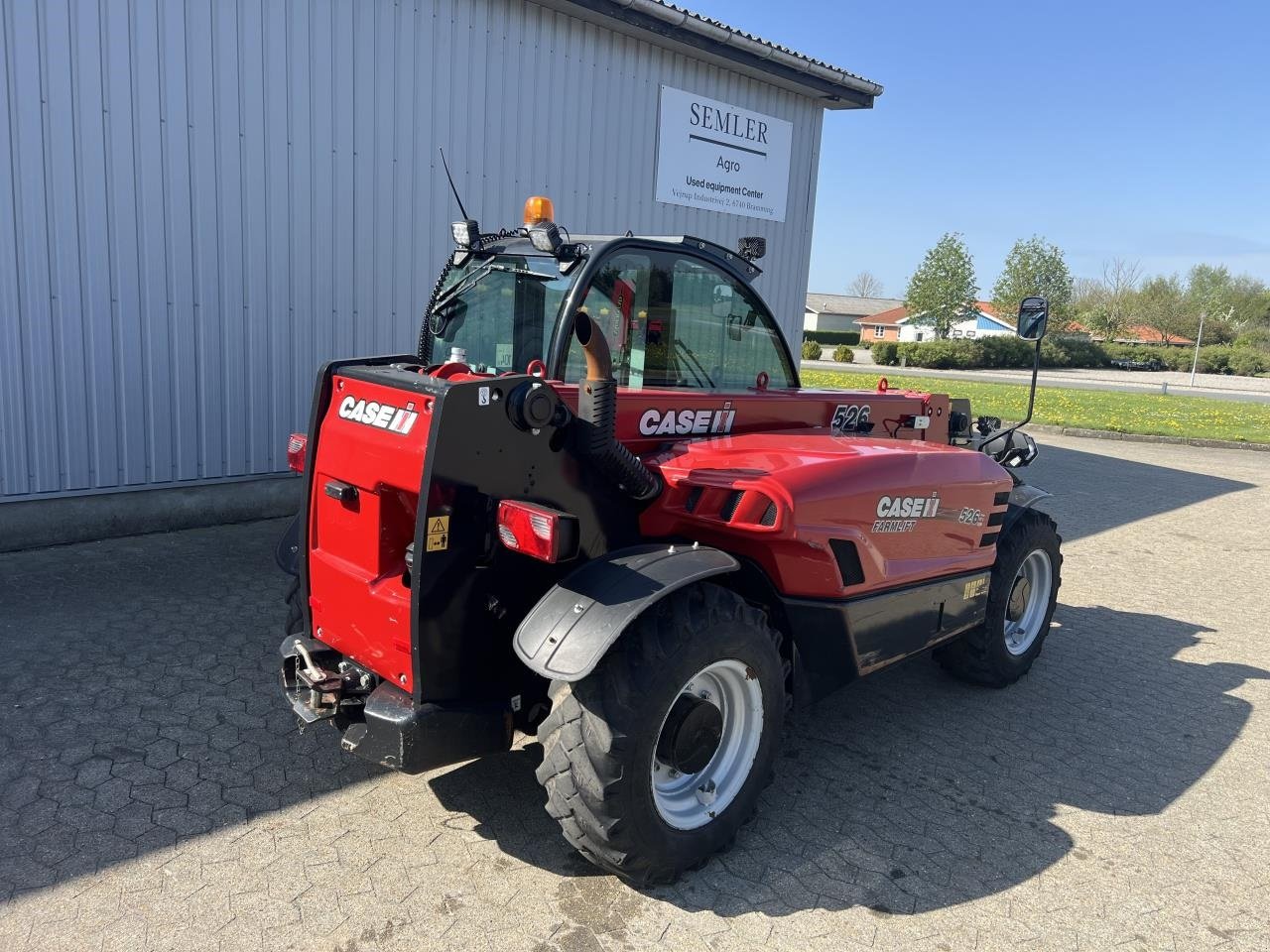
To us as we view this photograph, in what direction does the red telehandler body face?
facing away from the viewer and to the right of the viewer

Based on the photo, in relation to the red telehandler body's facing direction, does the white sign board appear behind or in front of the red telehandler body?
in front

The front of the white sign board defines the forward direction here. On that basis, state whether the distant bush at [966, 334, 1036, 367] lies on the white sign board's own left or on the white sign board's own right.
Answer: on the white sign board's own left

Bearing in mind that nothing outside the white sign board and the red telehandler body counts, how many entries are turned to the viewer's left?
0

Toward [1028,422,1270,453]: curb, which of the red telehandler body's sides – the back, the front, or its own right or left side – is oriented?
front

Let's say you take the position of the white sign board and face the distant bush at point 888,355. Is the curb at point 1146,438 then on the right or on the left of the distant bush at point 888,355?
right

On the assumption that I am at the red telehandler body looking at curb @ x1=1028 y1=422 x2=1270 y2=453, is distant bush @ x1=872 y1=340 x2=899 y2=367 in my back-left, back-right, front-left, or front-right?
front-left

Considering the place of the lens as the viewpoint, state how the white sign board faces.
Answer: facing the viewer and to the right of the viewer

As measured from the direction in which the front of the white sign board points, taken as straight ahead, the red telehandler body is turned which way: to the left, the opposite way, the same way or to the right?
to the left

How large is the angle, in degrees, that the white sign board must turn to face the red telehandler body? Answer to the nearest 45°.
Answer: approximately 45° to its right

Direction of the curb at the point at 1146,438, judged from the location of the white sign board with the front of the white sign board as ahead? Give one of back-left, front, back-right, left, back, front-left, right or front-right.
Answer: left

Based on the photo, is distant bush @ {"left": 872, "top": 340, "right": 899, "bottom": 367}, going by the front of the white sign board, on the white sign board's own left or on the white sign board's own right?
on the white sign board's own left
